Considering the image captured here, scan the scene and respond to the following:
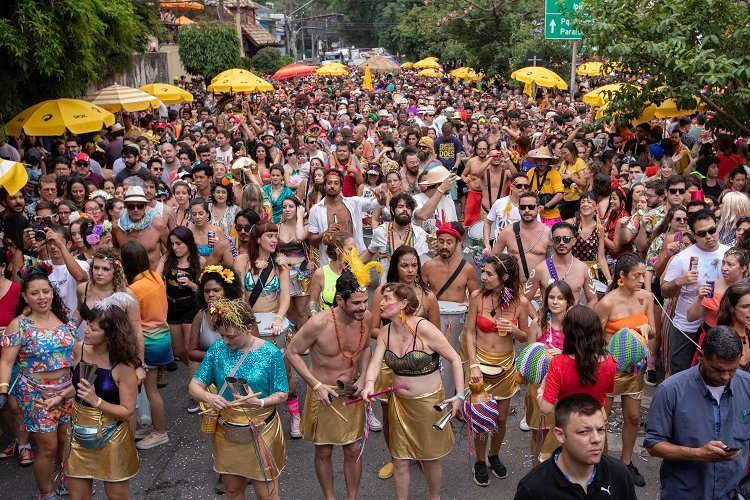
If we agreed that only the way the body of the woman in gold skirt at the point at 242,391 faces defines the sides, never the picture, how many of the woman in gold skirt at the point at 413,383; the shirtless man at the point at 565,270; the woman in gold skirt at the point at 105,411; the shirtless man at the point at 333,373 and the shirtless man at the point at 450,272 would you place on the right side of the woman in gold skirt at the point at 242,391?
1

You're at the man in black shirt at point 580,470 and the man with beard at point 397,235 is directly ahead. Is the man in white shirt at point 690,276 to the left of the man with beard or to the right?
right

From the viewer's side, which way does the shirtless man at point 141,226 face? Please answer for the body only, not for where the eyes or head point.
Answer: toward the camera

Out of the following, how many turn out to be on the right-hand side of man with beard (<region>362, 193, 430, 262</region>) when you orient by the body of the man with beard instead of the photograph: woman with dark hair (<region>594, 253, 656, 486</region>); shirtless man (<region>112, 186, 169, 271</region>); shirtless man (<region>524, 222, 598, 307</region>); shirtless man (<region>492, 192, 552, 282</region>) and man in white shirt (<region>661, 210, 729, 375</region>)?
1

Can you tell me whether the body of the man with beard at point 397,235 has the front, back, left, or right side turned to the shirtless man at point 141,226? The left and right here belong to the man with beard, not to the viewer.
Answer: right

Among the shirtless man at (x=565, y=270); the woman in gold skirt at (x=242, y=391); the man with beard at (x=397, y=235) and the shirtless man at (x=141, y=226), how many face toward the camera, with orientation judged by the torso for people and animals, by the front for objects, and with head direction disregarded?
4

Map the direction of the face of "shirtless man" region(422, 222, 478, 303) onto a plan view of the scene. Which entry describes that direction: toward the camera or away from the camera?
toward the camera

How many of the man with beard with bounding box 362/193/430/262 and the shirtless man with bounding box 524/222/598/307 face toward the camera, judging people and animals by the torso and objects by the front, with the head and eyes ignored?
2

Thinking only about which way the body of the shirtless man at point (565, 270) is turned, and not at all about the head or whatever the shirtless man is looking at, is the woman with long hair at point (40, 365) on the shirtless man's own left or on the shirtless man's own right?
on the shirtless man's own right

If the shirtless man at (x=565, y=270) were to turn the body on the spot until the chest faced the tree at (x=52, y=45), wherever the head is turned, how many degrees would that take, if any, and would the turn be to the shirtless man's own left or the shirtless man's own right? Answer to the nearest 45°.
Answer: approximately 135° to the shirtless man's own right

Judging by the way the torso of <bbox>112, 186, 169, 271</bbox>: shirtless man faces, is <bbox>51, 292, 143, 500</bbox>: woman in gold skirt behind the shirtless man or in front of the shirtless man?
in front

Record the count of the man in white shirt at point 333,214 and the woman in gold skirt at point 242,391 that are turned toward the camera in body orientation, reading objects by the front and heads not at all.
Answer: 2
